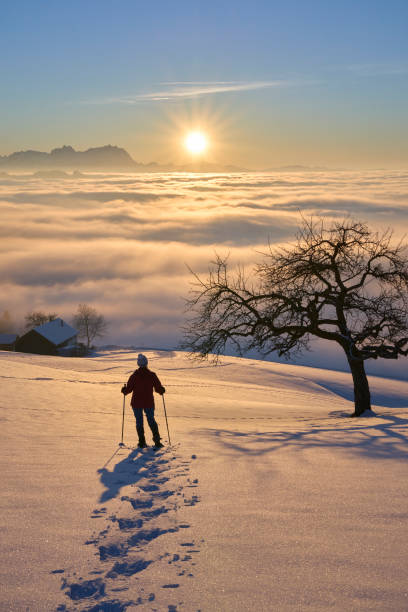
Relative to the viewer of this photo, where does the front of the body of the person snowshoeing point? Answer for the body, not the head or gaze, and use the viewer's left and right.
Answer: facing away from the viewer

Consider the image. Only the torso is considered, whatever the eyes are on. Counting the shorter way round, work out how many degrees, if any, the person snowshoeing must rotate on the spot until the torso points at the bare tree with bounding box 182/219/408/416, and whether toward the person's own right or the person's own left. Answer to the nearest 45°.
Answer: approximately 45° to the person's own right
